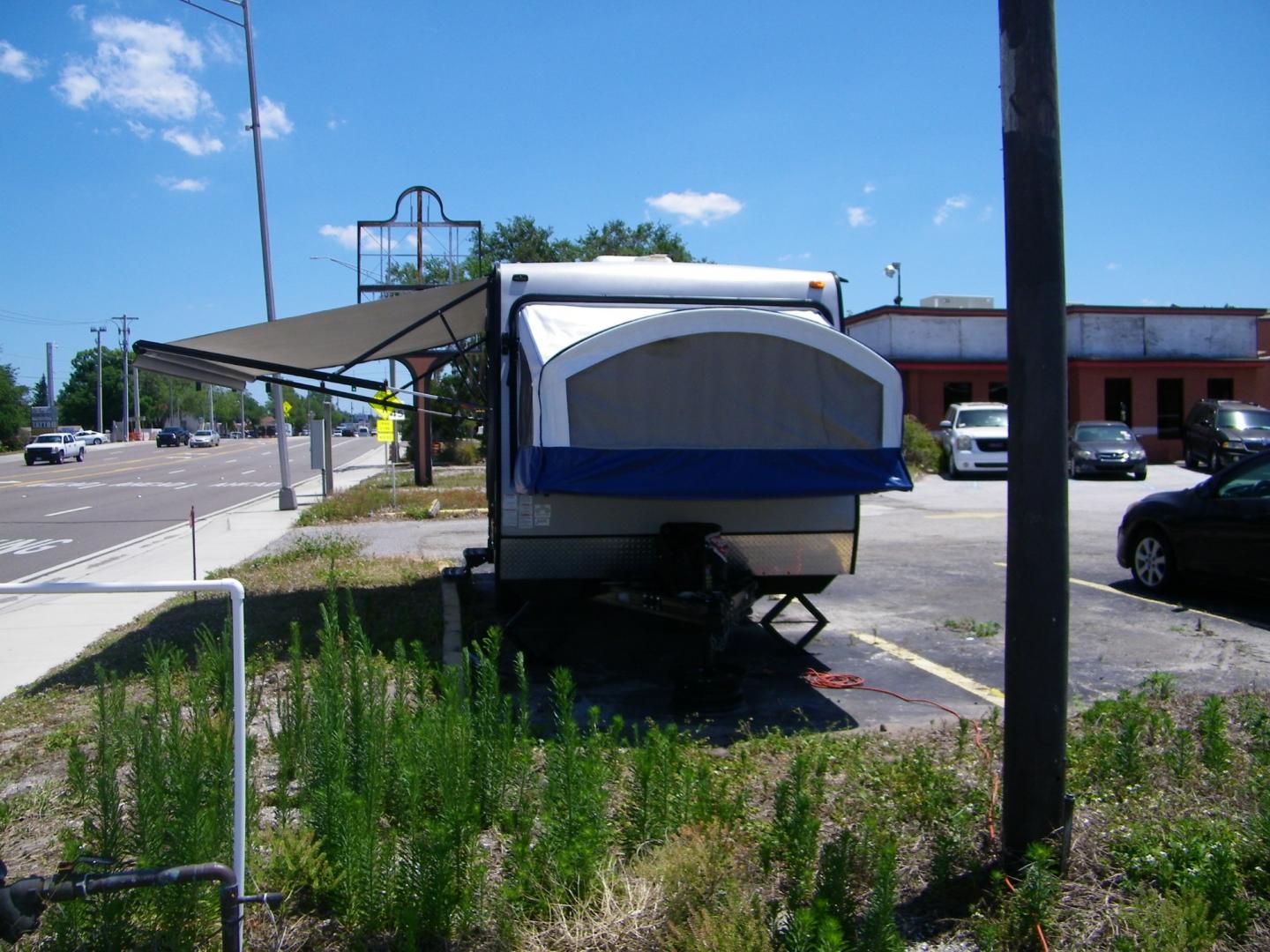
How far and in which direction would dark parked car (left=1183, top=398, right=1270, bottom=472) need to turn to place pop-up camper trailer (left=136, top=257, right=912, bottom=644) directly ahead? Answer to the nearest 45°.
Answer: approximately 45° to its right

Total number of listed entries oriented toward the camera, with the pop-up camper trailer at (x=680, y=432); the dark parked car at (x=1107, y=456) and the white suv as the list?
3

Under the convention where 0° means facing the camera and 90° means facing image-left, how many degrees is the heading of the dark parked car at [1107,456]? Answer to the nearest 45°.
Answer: approximately 0°

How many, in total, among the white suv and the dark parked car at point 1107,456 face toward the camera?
2

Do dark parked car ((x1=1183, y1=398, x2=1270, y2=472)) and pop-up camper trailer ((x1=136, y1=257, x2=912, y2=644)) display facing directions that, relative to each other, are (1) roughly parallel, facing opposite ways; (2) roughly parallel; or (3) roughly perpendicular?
roughly parallel

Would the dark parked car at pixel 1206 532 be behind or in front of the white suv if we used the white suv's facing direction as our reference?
in front

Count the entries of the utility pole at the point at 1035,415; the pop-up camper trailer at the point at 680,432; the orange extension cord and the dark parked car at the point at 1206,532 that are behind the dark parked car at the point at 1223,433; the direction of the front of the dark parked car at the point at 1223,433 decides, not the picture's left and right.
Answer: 0

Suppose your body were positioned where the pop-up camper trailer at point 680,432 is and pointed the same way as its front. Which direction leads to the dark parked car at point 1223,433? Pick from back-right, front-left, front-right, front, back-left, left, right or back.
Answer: back-left

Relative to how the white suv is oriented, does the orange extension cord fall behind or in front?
in front

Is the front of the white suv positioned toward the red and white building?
no

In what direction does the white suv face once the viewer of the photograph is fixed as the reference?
facing the viewer

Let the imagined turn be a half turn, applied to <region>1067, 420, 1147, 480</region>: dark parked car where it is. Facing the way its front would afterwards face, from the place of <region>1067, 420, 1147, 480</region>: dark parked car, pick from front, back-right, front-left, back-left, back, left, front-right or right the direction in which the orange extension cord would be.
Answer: back

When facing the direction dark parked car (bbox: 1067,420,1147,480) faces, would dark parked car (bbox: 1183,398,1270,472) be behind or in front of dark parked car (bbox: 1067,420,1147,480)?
behind

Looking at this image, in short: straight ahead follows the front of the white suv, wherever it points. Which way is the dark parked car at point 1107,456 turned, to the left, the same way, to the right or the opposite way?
the same way

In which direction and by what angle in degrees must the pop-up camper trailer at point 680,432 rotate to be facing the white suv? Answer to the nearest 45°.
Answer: approximately 135° to its left

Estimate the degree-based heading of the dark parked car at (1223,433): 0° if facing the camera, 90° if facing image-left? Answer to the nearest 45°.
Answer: approximately 315°

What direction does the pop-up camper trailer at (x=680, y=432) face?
toward the camera

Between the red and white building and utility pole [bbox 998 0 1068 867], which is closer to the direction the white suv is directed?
the utility pole

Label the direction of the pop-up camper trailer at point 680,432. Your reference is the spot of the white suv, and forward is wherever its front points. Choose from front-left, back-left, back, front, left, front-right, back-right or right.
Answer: front

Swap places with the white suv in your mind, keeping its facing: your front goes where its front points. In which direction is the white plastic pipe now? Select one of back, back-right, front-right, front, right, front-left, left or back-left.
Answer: front

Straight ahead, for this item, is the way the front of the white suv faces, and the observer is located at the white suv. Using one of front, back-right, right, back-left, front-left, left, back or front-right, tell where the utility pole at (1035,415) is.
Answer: front
